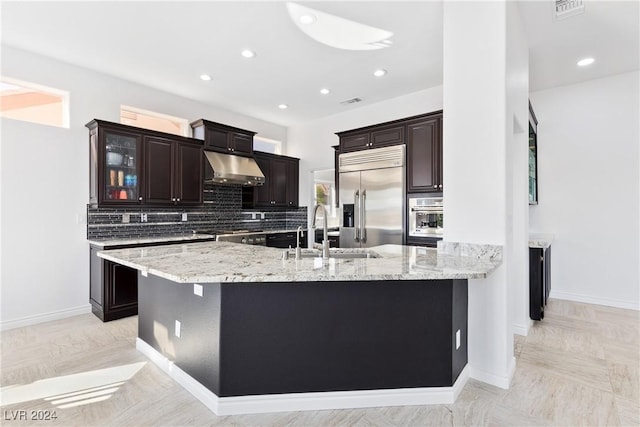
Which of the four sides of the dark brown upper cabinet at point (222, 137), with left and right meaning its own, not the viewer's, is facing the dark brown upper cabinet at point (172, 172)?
right

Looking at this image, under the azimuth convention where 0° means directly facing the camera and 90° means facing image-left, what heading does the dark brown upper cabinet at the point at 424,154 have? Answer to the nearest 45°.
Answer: approximately 45°

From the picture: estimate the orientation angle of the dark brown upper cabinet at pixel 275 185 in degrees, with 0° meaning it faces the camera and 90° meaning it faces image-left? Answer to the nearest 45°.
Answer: approximately 315°

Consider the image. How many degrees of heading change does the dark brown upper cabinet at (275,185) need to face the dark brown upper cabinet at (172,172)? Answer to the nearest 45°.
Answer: approximately 90° to its right

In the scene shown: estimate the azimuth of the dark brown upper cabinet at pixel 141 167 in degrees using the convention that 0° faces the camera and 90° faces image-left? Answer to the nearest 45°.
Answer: approximately 315°

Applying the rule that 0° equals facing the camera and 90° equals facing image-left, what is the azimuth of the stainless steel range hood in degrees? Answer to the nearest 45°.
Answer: approximately 315°

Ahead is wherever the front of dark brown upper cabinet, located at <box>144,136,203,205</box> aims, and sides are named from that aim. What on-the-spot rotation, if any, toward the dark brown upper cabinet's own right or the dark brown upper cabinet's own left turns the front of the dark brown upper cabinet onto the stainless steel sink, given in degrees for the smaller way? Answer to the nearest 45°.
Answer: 0° — it already faces it

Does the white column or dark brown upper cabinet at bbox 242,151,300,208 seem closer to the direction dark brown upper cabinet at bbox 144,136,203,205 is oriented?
the white column

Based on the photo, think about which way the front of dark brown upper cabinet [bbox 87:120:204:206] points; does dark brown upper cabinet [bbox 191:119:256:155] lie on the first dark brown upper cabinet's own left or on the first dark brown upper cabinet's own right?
on the first dark brown upper cabinet's own left
